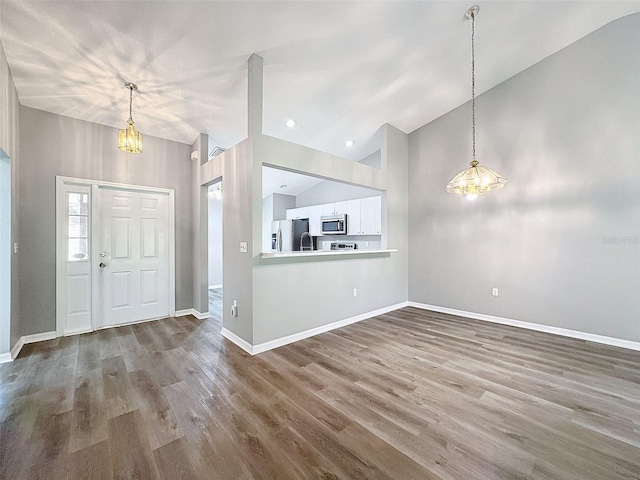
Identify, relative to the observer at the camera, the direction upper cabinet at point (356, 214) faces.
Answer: facing the viewer and to the left of the viewer

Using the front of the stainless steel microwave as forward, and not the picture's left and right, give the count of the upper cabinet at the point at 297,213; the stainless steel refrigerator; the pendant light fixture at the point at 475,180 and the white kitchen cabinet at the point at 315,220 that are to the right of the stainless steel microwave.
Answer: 3

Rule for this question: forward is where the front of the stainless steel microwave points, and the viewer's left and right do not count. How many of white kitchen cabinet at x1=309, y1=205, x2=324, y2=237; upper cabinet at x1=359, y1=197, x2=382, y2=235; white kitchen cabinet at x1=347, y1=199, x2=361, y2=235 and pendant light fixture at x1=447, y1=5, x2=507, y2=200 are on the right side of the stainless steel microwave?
1

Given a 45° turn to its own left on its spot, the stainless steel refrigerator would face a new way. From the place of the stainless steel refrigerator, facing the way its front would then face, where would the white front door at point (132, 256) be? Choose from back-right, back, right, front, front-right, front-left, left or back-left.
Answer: front-right

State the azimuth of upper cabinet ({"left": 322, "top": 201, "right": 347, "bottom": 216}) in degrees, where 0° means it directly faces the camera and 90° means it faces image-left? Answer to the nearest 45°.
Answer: approximately 45°

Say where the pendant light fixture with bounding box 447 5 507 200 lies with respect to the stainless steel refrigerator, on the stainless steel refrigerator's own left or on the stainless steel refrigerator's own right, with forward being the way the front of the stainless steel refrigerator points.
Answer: on the stainless steel refrigerator's own left

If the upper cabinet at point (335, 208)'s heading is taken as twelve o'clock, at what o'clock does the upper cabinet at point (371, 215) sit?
the upper cabinet at point (371, 215) is roughly at 9 o'clock from the upper cabinet at point (335, 208).

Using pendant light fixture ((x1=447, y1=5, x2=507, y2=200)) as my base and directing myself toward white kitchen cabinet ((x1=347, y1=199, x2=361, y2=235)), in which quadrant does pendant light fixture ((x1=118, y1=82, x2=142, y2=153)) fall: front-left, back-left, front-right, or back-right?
front-left

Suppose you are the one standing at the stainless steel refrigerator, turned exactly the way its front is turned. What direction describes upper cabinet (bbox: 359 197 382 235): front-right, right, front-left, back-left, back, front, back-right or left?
left

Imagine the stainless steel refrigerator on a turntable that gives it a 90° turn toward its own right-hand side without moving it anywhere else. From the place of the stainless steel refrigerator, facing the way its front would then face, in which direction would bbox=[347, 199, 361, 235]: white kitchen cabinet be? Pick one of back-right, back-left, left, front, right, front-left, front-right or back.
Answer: back

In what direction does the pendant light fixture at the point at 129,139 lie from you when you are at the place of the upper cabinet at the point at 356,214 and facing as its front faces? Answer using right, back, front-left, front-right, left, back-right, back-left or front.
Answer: front

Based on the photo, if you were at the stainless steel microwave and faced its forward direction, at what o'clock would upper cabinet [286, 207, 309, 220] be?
The upper cabinet is roughly at 3 o'clock from the stainless steel microwave.

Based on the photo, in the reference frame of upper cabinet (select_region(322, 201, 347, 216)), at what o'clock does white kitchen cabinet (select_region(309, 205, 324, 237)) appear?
The white kitchen cabinet is roughly at 3 o'clock from the upper cabinet.

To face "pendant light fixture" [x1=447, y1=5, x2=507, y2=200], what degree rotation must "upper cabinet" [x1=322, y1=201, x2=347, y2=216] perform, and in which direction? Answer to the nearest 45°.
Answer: approximately 90° to its left

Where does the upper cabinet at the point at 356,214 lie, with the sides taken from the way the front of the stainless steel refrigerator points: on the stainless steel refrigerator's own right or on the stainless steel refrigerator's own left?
on the stainless steel refrigerator's own left

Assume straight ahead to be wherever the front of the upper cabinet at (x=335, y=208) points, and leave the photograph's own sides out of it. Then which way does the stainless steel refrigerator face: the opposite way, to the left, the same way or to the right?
the same way

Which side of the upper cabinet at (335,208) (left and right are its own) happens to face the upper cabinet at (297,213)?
right
